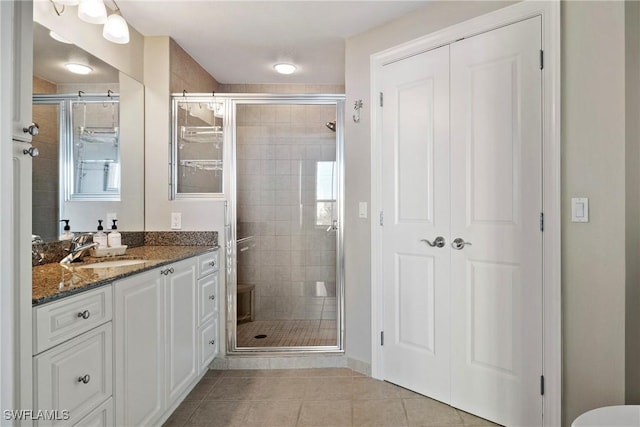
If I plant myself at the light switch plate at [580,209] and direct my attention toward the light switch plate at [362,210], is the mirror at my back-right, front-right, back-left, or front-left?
front-left

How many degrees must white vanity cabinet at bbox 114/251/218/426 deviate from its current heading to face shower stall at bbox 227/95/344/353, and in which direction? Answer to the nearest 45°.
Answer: approximately 90° to its left

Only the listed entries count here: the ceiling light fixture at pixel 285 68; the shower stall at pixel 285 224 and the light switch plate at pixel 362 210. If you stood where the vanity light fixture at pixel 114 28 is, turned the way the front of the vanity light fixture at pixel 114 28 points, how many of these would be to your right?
0

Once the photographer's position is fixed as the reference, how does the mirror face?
facing the viewer and to the right of the viewer

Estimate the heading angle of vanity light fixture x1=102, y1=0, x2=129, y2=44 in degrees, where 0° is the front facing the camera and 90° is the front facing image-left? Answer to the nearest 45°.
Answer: approximately 315°

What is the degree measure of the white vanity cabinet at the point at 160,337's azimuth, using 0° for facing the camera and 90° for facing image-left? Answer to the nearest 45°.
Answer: approximately 315°

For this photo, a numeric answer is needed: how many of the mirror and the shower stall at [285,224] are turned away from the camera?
0

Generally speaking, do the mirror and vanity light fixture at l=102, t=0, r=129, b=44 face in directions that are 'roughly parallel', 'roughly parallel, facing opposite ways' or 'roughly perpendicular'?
roughly parallel

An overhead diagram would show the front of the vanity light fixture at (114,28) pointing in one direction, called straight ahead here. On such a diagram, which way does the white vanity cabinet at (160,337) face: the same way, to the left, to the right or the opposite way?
the same way

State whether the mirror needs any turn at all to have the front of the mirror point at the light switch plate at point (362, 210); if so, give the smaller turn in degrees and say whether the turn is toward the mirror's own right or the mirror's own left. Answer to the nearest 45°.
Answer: approximately 45° to the mirror's own left

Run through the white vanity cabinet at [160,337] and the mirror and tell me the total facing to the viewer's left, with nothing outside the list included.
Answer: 0

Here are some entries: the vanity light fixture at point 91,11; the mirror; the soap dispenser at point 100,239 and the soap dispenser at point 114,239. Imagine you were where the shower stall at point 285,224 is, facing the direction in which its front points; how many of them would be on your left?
0

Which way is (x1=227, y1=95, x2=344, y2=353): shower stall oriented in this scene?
toward the camera
